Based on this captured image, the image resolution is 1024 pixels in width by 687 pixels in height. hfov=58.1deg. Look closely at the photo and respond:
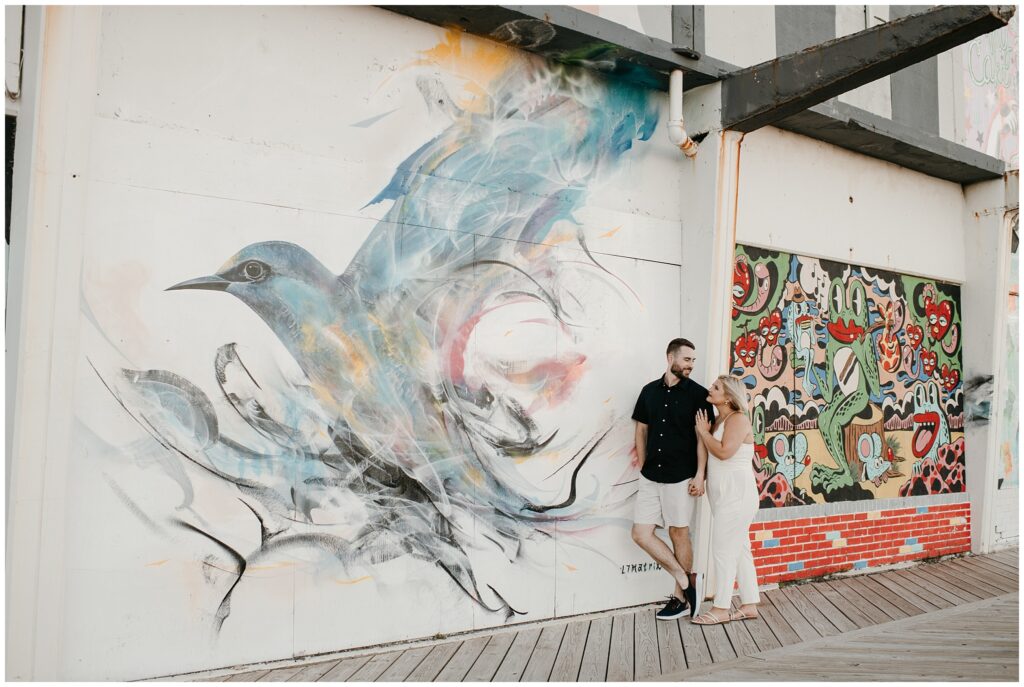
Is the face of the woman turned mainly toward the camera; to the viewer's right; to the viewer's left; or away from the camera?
to the viewer's left

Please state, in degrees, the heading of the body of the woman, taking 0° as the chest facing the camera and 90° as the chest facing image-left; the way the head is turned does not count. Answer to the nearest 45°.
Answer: approximately 90°
